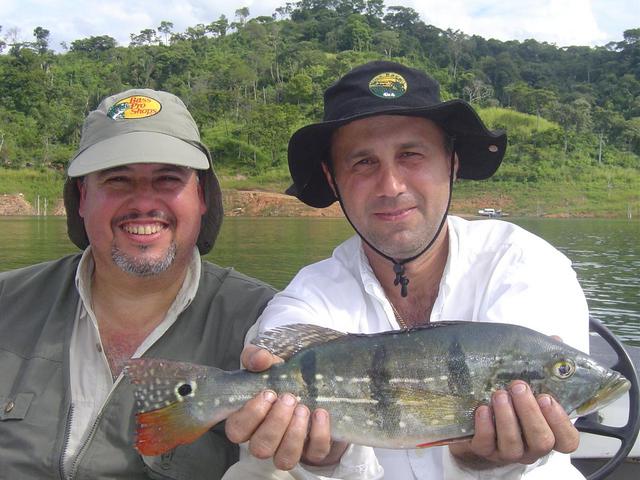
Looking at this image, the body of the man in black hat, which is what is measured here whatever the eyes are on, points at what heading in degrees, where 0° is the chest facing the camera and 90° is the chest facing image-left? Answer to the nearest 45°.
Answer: approximately 0°

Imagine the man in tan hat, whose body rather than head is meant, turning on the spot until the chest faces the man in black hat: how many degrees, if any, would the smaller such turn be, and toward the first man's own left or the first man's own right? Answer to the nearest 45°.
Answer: approximately 45° to the first man's own left

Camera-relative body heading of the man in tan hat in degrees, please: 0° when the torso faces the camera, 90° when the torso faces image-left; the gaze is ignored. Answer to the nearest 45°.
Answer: approximately 0°

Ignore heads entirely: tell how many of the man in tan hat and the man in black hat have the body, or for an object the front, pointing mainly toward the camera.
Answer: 2

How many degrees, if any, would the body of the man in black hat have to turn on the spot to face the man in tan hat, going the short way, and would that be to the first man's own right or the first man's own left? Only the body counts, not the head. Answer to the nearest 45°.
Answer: approximately 90° to the first man's own right
